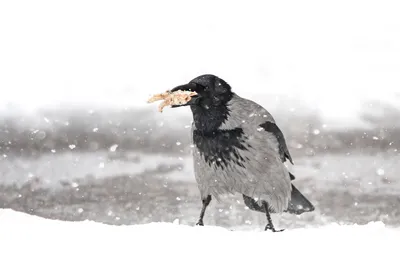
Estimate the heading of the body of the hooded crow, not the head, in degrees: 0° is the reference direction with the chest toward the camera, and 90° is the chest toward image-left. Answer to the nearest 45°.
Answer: approximately 45°
